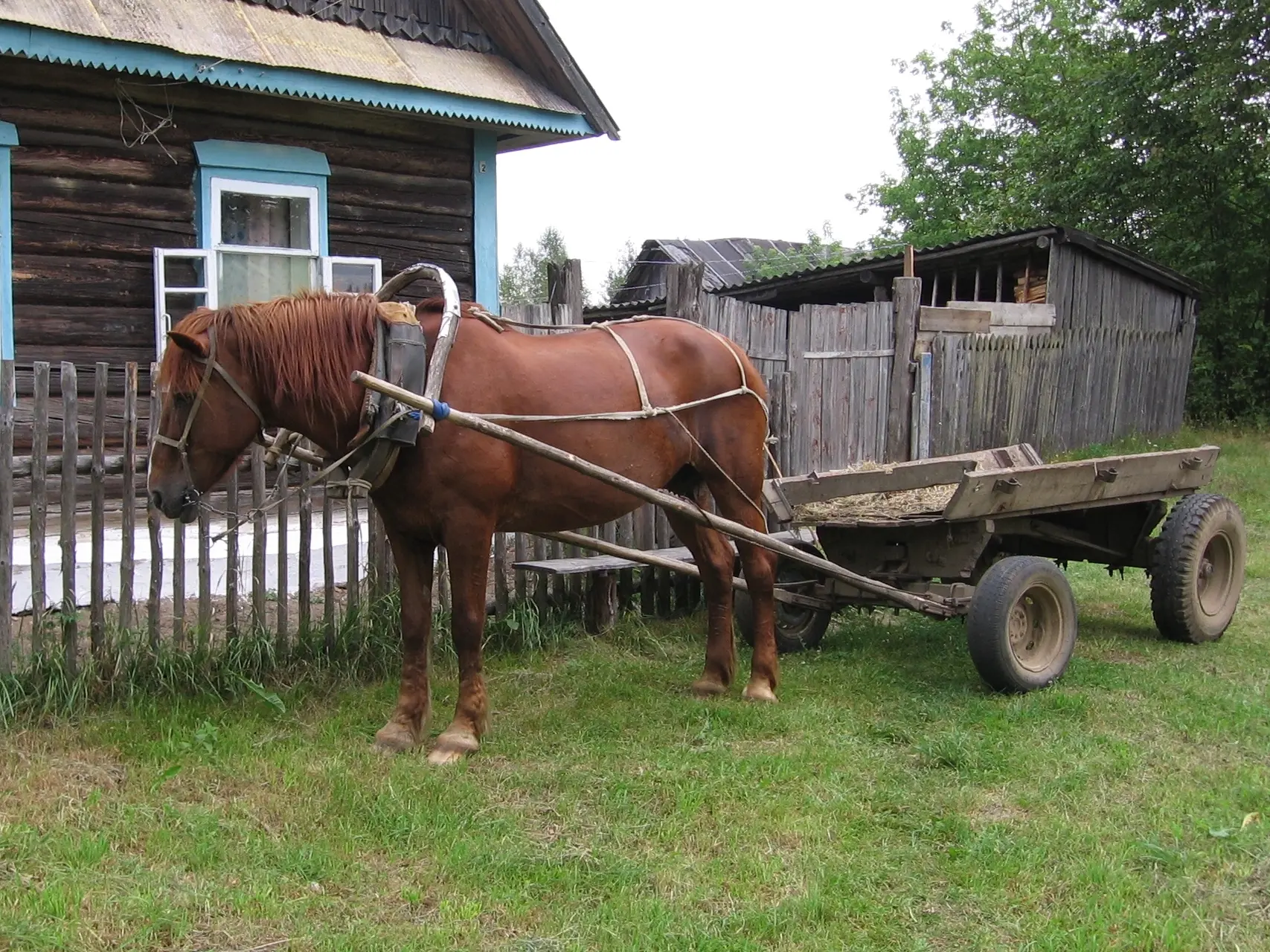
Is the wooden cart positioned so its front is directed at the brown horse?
yes

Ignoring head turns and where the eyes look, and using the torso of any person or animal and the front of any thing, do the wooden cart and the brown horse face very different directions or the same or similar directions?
same or similar directions

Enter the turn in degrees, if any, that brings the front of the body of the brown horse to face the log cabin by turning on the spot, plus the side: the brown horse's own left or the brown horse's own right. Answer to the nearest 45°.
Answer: approximately 90° to the brown horse's own right

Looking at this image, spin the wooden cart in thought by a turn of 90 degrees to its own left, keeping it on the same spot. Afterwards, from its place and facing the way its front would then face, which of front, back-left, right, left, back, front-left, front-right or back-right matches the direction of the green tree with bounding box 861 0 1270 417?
back-left

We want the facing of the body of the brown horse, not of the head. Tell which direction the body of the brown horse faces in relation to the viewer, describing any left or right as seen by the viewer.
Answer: facing the viewer and to the left of the viewer

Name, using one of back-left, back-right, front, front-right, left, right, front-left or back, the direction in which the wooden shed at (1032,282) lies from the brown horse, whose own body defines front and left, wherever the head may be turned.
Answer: back

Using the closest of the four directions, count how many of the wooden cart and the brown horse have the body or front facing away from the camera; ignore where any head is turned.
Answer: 0

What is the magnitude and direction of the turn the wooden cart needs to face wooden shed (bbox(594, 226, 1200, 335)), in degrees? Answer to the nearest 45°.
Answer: approximately 135° to its right

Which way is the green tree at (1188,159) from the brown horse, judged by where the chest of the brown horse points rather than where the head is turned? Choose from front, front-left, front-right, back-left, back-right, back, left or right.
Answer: back

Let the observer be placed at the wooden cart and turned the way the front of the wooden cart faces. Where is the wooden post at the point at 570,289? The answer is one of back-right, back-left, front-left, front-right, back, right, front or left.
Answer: front-right

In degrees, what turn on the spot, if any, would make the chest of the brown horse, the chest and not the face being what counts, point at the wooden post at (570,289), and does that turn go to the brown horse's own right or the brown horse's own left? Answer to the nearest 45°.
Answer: approximately 135° to the brown horse's own right
